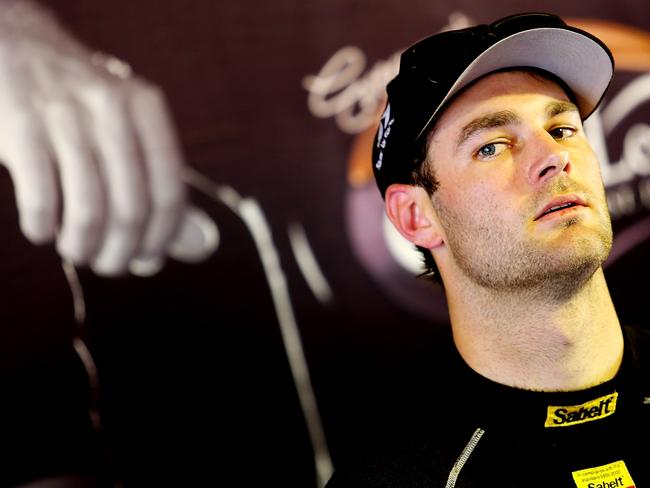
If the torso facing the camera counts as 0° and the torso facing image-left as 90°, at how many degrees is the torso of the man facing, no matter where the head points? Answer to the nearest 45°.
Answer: approximately 315°
